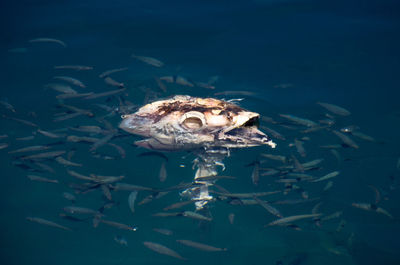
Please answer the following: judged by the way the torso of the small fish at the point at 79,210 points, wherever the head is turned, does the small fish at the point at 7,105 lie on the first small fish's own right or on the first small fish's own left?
on the first small fish's own right

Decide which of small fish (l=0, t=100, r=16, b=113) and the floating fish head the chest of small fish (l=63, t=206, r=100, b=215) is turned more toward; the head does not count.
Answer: the small fish

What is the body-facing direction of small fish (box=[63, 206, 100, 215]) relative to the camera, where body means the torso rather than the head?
to the viewer's left
